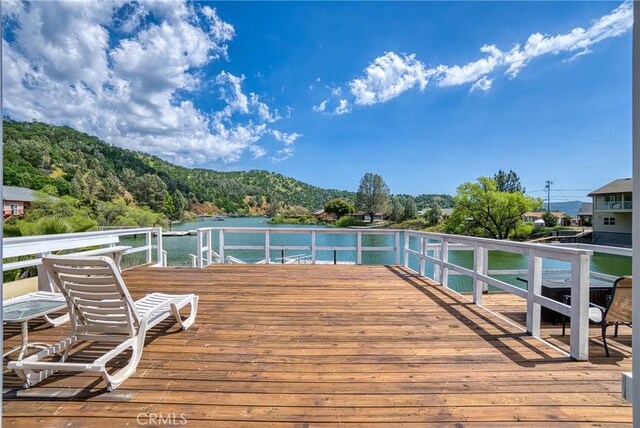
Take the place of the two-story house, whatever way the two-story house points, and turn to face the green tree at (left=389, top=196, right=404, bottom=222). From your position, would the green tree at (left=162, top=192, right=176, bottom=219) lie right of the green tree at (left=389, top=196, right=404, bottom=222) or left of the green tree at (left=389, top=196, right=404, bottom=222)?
left

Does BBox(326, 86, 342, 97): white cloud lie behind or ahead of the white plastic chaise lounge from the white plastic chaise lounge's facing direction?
ahead

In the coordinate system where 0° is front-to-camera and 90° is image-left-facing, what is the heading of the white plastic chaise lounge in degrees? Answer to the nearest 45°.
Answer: approximately 225°

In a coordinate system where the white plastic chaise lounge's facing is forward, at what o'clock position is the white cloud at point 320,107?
The white cloud is roughly at 12 o'clock from the white plastic chaise lounge.

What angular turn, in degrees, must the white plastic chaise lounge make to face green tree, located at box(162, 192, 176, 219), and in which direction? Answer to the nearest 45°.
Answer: approximately 45° to its left

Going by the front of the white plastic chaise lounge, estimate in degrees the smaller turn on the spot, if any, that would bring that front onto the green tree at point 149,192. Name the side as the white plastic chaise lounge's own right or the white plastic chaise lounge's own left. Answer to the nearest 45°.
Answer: approximately 45° to the white plastic chaise lounge's own left
